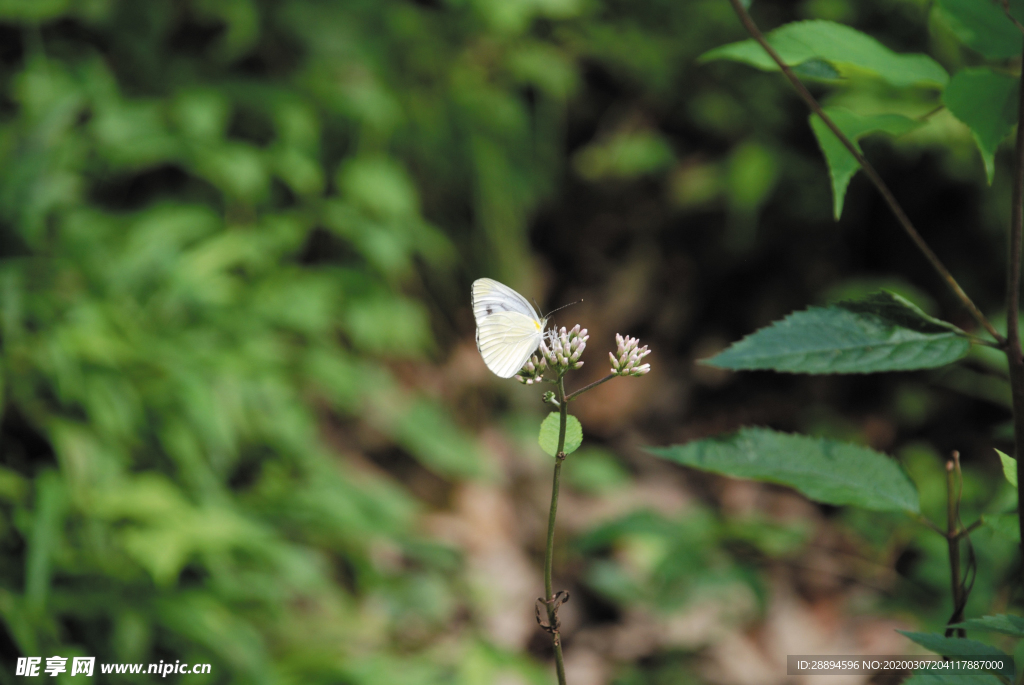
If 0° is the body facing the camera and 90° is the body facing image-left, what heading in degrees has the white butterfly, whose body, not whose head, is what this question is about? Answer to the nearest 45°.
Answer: approximately 270°
